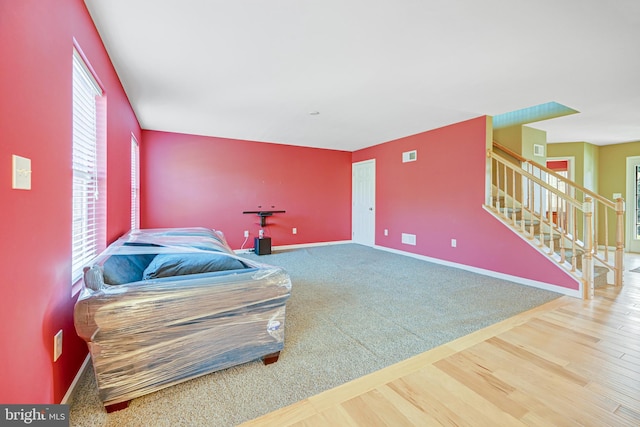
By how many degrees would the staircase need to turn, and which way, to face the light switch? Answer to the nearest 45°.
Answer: approximately 45° to its right

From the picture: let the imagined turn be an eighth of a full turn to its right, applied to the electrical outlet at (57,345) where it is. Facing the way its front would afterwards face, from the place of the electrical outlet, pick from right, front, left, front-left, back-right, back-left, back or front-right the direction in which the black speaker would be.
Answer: left

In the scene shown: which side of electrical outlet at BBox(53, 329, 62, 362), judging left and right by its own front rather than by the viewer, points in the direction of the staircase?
front

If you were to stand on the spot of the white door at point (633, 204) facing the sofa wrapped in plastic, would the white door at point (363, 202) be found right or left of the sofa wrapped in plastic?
right

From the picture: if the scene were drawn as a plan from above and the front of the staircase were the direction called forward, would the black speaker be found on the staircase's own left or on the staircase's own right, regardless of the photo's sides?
on the staircase's own right

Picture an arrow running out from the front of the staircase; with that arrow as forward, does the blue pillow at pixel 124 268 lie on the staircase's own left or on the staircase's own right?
on the staircase's own right

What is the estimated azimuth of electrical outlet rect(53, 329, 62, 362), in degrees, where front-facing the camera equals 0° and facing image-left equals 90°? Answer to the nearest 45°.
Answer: approximately 270°

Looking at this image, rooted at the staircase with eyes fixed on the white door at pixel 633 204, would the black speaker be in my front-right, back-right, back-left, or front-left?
back-left

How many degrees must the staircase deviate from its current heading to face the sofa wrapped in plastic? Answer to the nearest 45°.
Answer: approximately 90° to its right

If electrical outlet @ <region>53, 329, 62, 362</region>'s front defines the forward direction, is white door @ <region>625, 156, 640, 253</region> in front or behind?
in front

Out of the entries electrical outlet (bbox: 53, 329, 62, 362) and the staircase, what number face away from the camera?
0

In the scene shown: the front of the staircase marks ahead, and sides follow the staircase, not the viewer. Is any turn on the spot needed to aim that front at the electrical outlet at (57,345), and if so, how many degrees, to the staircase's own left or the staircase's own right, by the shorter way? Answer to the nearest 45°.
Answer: approximately 90° to the staircase's own right

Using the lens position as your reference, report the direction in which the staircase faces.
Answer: facing the viewer and to the right of the viewer
